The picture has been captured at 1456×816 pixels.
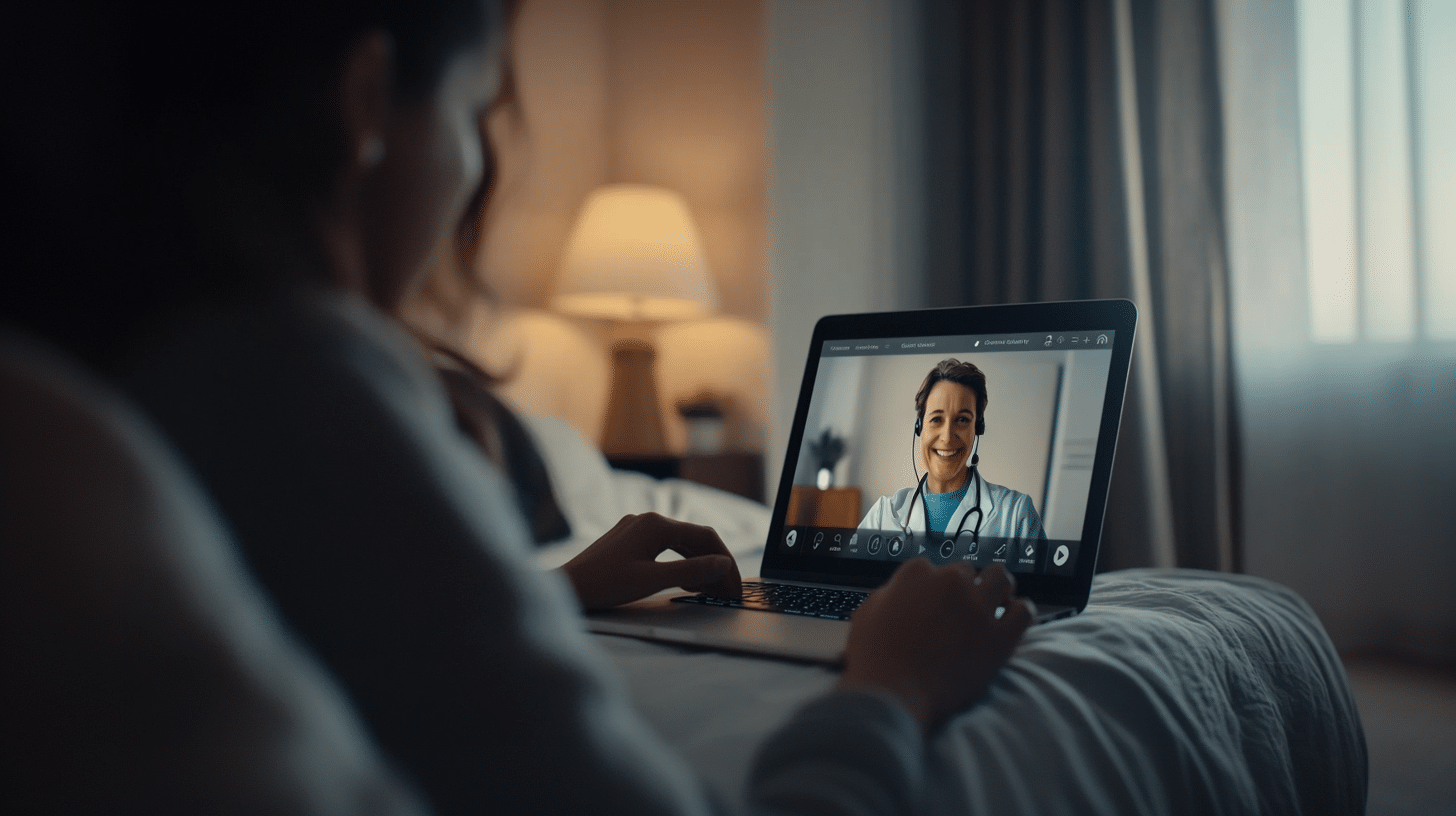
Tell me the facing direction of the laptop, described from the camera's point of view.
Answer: facing the viewer and to the left of the viewer

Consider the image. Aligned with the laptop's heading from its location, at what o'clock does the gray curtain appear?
The gray curtain is roughly at 5 o'clock from the laptop.

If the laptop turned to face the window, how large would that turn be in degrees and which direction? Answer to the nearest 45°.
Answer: approximately 180°

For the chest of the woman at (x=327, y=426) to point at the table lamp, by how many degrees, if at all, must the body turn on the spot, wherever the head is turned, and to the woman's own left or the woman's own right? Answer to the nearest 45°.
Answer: approximately 45° to the woman's own left

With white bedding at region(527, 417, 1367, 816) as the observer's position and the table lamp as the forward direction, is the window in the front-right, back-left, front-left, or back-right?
front-right

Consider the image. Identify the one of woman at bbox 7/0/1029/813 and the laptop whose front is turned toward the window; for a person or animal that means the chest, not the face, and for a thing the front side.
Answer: the woman

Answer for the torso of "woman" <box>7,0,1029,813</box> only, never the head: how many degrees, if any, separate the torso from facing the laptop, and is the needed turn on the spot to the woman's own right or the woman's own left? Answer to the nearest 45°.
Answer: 0° — they already face it

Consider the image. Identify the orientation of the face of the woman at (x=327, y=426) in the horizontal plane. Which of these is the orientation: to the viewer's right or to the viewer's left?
to the viewer's right

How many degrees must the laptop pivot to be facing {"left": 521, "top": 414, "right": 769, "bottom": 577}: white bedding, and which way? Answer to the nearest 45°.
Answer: approximately 90° to its right

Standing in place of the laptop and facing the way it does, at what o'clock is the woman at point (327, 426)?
The woman is roughly at 11 o'clock from the laptop.

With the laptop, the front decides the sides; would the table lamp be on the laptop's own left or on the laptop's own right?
on the laptop's own right

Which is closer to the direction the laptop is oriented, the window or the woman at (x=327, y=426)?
the woman

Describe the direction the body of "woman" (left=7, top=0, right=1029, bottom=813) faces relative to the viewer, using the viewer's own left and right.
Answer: facing away from the viewer and to the right of the viewer

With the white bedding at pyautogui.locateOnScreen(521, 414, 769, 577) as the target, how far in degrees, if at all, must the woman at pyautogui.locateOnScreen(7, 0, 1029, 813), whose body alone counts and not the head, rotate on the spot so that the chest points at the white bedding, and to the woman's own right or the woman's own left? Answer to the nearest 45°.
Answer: approximately 45° to the woman's own left

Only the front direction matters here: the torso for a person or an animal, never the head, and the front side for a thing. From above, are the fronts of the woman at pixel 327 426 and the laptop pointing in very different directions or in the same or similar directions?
very different directions
